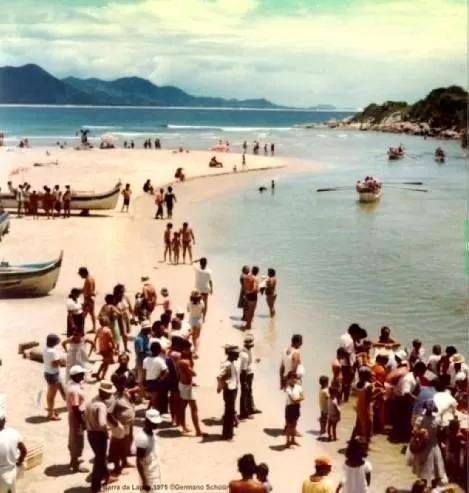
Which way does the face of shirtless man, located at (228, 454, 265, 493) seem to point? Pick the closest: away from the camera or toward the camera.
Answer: away from the camera

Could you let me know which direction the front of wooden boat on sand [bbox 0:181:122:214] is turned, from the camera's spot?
facing to the right of the viewer

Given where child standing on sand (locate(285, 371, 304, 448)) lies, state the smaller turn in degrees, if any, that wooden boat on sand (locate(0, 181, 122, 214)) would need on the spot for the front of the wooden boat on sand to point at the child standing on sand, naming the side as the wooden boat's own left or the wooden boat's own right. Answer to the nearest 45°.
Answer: approximately 90° to the wooden boat's own right

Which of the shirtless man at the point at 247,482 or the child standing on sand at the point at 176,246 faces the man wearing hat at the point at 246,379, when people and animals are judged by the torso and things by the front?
the shirtless man

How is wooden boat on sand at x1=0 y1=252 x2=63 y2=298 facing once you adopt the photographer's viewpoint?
facing to the right of the viewer

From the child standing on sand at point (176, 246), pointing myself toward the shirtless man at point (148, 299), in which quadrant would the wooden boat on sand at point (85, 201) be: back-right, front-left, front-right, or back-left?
back-right

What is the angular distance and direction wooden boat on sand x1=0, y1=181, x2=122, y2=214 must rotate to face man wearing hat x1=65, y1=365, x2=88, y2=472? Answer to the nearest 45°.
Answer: approximately 90° to its right

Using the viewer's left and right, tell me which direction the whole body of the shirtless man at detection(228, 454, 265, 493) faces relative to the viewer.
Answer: facing away from the viewer
